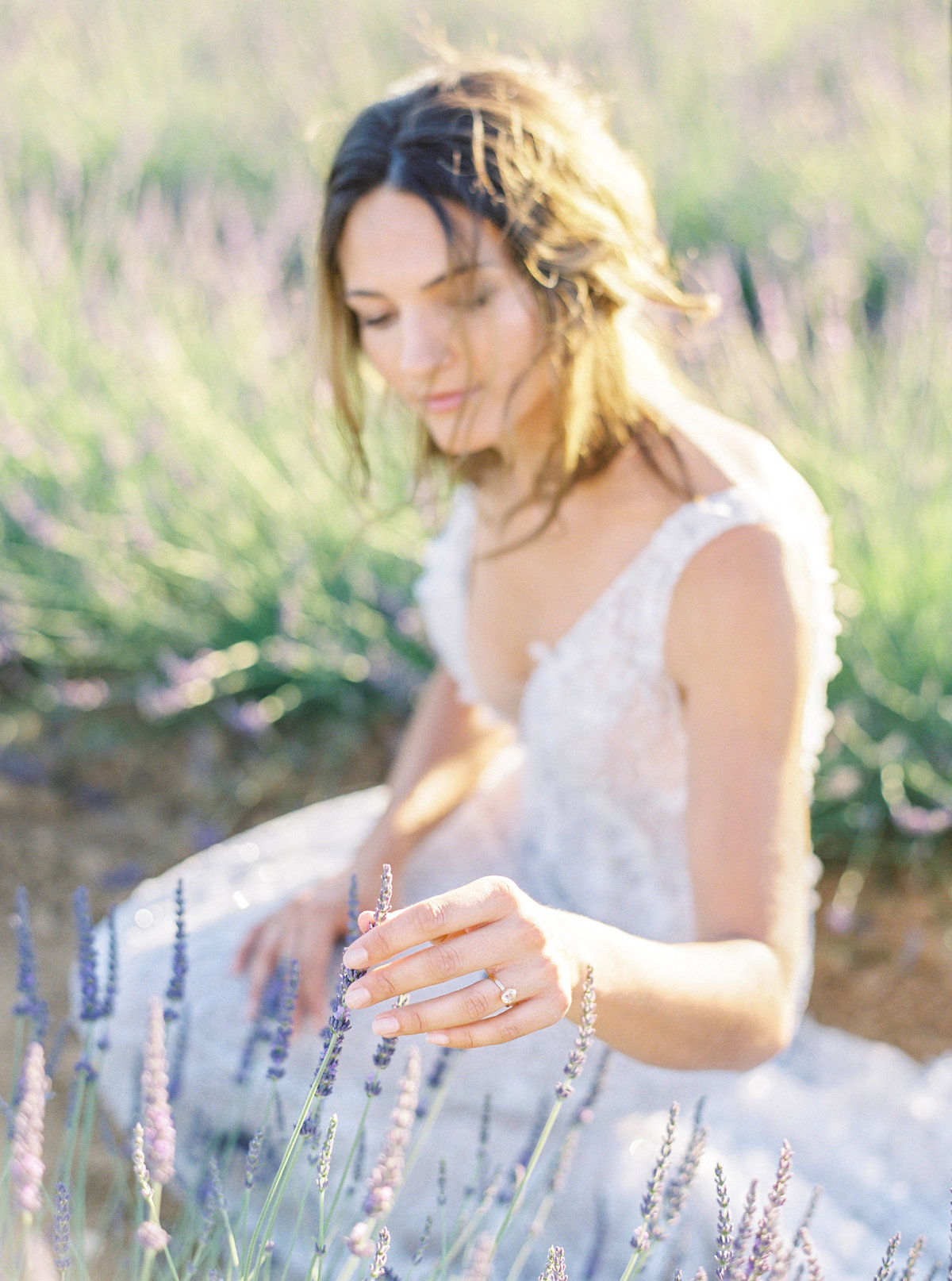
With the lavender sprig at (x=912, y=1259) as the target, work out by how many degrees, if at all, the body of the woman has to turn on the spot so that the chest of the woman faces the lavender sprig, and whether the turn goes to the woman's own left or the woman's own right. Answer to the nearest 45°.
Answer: approximately 45° to the woman's own left

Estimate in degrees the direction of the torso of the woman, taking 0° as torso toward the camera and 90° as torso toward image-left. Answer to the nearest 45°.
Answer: approximately 45°

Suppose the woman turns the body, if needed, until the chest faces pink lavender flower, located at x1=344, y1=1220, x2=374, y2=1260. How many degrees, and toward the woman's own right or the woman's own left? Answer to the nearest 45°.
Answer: approximately 45° to the woman's own left
